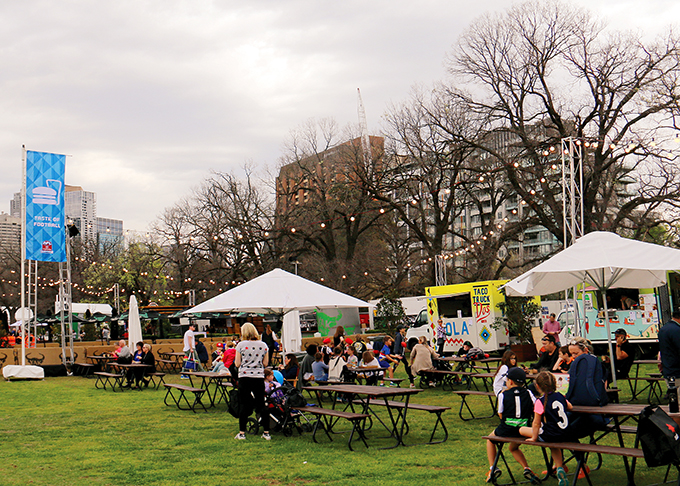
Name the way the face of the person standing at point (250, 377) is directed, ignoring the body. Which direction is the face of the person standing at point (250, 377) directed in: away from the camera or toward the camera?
away from the camera

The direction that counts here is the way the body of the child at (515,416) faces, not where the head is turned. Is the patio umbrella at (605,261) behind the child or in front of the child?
in front

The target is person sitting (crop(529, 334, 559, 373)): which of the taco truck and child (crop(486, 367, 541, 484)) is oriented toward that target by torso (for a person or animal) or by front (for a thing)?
the child

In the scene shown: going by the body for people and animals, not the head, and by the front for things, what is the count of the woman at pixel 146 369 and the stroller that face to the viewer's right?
1

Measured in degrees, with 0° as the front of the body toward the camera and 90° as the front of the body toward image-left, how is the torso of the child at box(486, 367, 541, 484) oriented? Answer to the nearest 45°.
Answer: approximately 180°

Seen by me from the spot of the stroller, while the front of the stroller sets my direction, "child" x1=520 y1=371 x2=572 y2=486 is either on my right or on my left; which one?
on my right

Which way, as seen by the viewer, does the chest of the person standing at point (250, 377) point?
away from the camera
